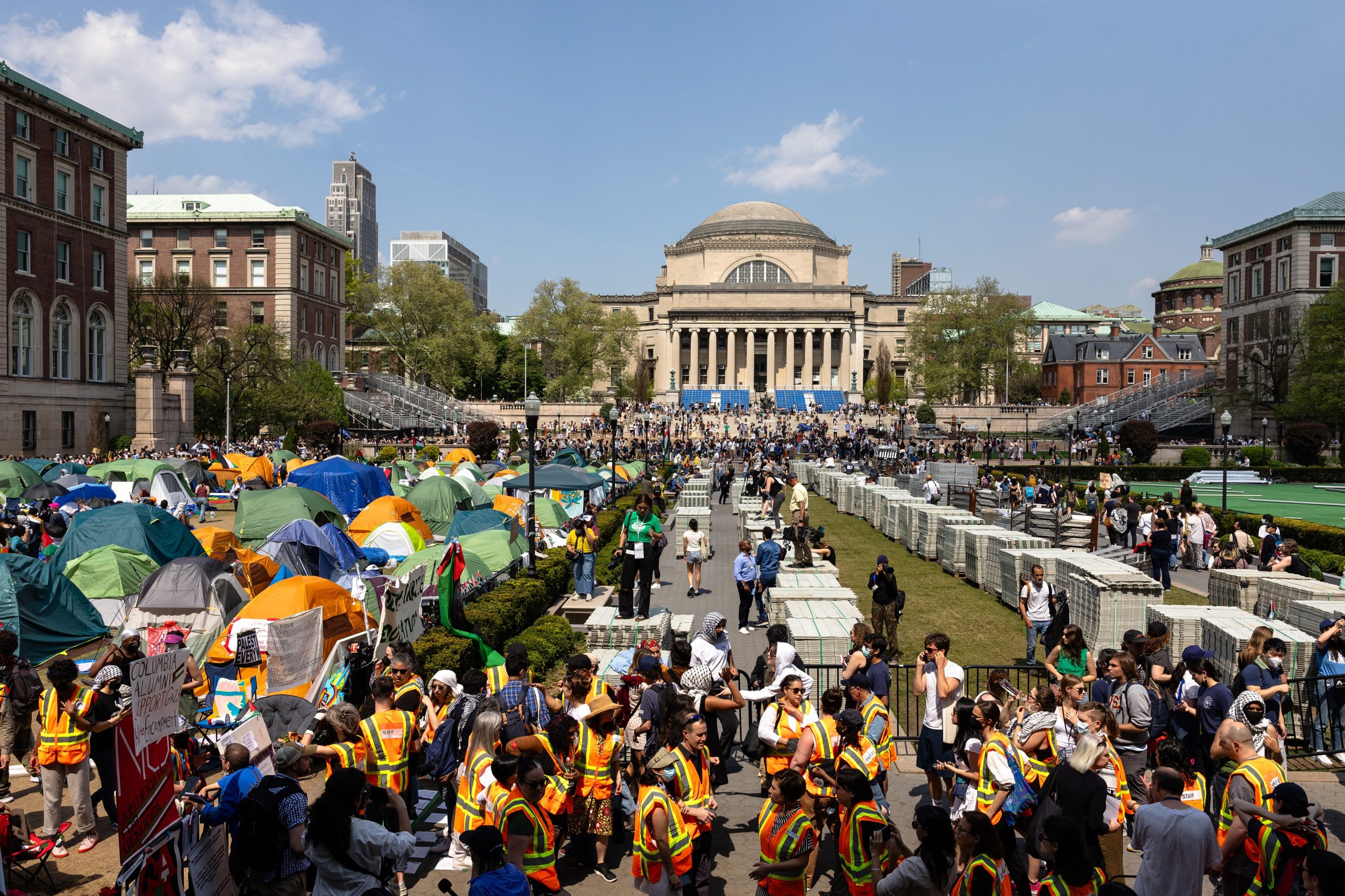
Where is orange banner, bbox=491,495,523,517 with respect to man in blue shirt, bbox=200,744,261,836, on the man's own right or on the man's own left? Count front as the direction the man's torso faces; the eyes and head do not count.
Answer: on the man's own right

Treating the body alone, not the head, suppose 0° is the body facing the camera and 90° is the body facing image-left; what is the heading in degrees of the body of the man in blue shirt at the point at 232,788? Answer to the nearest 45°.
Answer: approximately 135°

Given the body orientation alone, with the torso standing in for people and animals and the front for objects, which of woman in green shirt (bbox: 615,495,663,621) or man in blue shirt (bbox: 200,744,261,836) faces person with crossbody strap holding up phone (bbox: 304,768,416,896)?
the woman in green shirt

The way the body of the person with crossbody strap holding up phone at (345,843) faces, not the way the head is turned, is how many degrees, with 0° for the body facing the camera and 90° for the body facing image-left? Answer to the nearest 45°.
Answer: approximately 225°

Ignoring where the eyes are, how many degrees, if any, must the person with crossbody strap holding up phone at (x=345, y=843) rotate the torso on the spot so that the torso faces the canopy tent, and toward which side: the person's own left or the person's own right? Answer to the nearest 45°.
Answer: approximately 45° to the person's own left

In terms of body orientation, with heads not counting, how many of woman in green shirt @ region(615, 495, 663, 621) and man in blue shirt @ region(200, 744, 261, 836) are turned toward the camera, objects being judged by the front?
1

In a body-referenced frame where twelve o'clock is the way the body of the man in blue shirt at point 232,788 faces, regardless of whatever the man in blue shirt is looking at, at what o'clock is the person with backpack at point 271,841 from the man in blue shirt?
The person with backpack is roughly at 7 o'clock from the man in blue shirt.

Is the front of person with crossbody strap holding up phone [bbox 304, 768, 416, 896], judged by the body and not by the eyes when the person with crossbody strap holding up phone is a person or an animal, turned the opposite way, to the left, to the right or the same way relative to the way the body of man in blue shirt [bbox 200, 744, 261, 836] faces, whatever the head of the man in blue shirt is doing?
to the right
